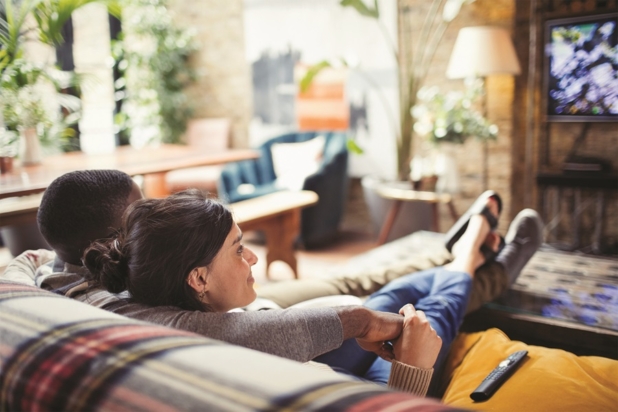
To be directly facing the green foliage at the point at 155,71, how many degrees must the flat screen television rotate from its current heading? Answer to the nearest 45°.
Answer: approximately 45° to its right

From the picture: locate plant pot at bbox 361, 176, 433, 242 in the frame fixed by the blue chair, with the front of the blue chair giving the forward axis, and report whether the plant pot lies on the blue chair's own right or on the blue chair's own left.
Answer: on the blue chair's own left

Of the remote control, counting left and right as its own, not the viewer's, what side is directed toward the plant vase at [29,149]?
left

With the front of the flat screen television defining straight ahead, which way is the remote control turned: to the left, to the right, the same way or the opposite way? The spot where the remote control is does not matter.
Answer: the opposite way

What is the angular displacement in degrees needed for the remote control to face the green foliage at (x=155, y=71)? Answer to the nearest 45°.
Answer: approximately 90° to its left

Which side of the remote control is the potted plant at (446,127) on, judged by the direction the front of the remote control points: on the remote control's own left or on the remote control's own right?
on the remote control's own left

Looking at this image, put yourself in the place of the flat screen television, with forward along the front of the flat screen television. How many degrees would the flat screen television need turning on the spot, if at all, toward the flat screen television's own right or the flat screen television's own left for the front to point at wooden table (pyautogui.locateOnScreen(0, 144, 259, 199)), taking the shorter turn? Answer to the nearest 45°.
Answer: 0° — it already faces it

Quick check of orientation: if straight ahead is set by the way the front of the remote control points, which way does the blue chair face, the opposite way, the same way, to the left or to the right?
the opposite way

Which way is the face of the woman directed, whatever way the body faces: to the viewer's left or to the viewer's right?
to the viewer's right

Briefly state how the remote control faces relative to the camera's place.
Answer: facing away from the viewer and to the right of the viewer

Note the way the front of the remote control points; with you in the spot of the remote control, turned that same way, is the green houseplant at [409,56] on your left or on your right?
on your left

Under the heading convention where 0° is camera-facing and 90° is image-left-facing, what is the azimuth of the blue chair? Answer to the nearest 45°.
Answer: approximately 45°

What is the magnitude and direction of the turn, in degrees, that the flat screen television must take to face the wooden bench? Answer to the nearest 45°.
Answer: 0° — it already faces it
